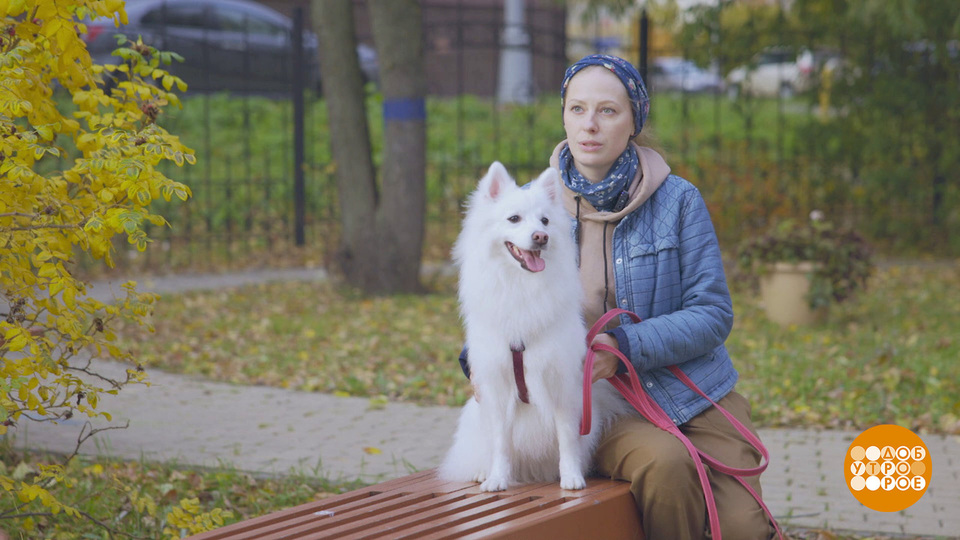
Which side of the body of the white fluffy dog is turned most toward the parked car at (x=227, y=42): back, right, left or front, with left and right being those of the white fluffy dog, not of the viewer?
back

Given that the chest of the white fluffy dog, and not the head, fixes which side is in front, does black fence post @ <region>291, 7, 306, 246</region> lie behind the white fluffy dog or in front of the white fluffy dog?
behind

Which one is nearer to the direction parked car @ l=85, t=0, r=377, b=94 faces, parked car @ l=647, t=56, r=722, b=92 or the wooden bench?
the parked car

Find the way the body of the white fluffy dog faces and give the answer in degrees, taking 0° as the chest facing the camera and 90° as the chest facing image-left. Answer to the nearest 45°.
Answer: approximately 0°

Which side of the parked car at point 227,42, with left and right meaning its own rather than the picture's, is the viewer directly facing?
right
